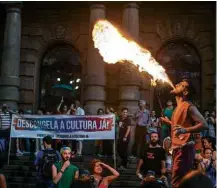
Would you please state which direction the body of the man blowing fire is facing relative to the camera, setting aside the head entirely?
to the viewer's left

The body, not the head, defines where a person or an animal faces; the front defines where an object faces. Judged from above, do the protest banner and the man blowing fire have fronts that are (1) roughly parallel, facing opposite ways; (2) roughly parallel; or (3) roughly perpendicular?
roughly perpendicular

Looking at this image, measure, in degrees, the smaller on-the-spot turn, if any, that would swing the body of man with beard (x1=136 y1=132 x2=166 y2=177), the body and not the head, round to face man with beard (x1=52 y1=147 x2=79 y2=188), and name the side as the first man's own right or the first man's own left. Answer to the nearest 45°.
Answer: approximately 45° to the first man's own right

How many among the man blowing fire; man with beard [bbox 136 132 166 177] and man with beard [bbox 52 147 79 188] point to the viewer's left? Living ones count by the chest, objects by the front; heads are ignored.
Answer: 1

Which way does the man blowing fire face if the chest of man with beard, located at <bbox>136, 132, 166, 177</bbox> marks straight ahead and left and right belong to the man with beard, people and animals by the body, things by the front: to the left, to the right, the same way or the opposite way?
to the right

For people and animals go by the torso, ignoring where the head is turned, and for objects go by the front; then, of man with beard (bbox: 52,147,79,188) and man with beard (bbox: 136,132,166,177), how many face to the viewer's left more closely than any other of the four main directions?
0

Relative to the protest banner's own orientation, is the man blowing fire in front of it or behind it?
in front

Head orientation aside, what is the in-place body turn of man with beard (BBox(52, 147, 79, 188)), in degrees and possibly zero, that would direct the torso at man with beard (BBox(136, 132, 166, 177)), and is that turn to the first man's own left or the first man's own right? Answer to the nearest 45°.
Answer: approximately 135° to the first man's own left

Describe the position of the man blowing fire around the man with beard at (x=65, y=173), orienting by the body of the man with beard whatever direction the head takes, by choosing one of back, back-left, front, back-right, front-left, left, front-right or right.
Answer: front-left
